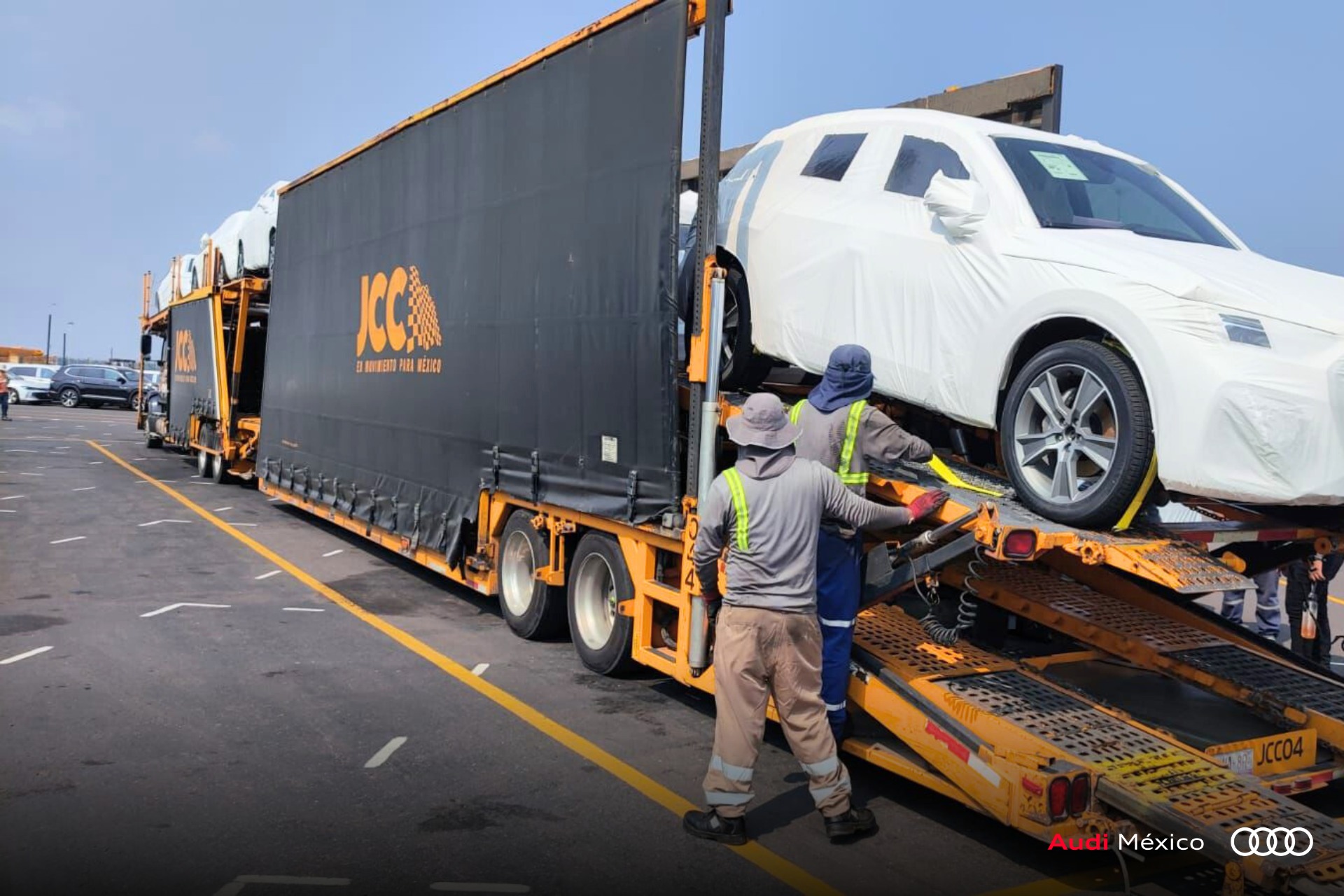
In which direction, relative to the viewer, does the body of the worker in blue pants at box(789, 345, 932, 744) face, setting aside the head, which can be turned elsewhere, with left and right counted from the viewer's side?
facing away from the viewer and to the right of the viewer

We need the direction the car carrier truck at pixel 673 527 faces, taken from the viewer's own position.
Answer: facing away from the viewer and to the left of the viewer

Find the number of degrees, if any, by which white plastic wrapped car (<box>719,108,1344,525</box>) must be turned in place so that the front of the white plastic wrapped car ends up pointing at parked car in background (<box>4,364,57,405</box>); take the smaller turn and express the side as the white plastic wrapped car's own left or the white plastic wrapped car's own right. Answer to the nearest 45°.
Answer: approximately 180°

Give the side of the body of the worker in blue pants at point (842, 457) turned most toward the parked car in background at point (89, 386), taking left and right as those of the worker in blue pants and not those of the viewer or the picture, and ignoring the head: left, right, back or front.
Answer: left

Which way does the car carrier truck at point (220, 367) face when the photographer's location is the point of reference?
facing away from the viewer and to the left of the viewer

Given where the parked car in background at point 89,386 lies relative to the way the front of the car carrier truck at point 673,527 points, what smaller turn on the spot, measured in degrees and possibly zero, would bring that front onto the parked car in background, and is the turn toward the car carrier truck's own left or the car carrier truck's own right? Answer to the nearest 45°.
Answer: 0° — it already faces it

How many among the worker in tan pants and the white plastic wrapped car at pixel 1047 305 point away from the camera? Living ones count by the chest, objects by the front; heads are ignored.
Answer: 1

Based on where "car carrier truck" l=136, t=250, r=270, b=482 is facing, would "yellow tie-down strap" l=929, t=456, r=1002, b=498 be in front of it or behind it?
behind

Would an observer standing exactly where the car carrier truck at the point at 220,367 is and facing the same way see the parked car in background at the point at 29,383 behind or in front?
in front

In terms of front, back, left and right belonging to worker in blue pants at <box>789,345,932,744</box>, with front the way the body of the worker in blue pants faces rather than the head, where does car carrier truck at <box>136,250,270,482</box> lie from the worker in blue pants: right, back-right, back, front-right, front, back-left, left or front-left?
left

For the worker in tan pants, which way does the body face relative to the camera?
away from the camera

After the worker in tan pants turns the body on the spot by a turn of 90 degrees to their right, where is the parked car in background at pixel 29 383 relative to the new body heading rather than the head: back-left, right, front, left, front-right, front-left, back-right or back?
back-left
